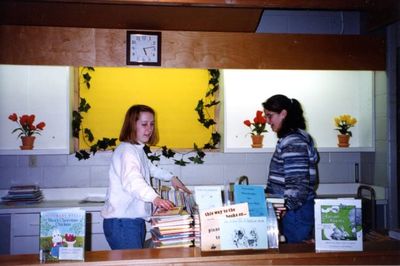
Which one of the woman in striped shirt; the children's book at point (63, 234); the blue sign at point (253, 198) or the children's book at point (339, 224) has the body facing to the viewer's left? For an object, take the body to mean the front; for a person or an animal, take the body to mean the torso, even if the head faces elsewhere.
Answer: the woman in striped shirt

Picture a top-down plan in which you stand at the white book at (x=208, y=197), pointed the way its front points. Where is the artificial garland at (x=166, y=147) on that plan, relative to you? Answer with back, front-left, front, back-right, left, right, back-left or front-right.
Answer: back

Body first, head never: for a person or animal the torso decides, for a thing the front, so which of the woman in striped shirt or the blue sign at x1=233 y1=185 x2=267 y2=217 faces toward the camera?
the blue sign

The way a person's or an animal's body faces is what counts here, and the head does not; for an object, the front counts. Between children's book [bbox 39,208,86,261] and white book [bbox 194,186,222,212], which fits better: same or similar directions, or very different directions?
same or similar directions

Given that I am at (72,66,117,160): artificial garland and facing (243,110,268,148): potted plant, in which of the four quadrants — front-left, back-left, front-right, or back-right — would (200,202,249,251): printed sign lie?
front-right

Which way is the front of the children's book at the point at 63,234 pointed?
toward the camera

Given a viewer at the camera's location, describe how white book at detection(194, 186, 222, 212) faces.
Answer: facing the viewer

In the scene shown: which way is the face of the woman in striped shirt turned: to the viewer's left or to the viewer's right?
to the viewer's left

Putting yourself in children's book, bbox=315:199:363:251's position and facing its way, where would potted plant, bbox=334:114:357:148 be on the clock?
The potted plant is roughly at 6 o'clock from the children's book.

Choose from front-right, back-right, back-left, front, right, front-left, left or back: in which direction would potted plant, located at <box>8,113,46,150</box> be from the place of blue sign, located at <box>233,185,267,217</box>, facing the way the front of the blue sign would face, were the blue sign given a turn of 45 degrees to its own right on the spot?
right

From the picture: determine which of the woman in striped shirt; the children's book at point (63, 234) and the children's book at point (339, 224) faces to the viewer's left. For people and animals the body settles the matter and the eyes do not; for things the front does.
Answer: the woman in striped shirt

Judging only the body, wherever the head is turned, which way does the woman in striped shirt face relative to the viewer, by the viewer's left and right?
facing to the left of the viewer

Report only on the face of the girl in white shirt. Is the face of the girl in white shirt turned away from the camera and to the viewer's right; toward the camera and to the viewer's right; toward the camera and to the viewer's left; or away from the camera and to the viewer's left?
toward the camera and to the viewer's right

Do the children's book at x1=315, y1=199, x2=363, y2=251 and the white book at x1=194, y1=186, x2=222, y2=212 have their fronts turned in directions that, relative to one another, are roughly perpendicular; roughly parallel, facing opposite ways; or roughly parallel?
roughly parallel
